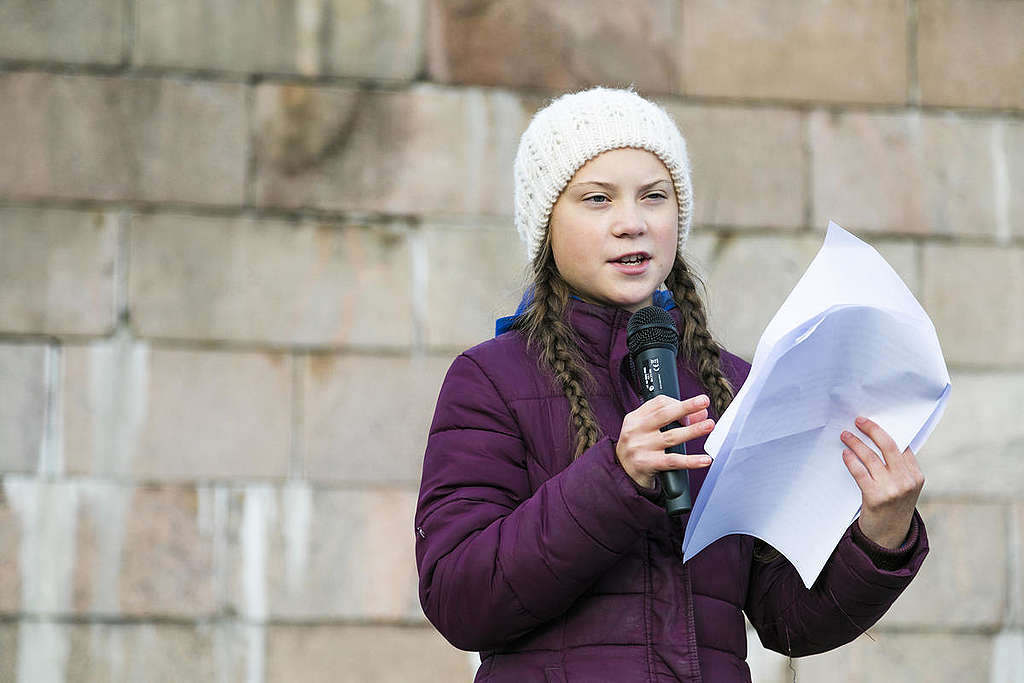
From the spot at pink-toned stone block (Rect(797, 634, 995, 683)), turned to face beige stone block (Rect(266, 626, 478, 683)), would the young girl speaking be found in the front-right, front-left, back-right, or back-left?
front-left

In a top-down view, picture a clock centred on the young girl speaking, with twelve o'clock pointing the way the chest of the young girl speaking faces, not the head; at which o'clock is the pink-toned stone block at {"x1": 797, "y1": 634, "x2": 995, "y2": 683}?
The pink-toned stone block is roughly at 8 o'clock from the young girl speaking.

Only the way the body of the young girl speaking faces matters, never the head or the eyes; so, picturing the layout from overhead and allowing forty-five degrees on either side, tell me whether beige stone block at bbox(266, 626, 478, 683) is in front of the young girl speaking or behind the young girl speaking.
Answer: behind

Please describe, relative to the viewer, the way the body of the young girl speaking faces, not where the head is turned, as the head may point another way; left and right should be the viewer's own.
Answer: facing the viewer and to the right of the viewer

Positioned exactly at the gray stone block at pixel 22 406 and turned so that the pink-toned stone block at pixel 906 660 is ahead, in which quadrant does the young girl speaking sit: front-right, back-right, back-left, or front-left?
front-right

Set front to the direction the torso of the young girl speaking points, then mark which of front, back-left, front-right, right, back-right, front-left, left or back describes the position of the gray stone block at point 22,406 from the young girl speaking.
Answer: back

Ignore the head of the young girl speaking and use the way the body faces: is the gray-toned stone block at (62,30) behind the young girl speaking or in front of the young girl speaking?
behind

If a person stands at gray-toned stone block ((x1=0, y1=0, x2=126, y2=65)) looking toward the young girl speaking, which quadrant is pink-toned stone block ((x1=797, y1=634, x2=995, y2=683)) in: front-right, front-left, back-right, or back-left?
front-left
